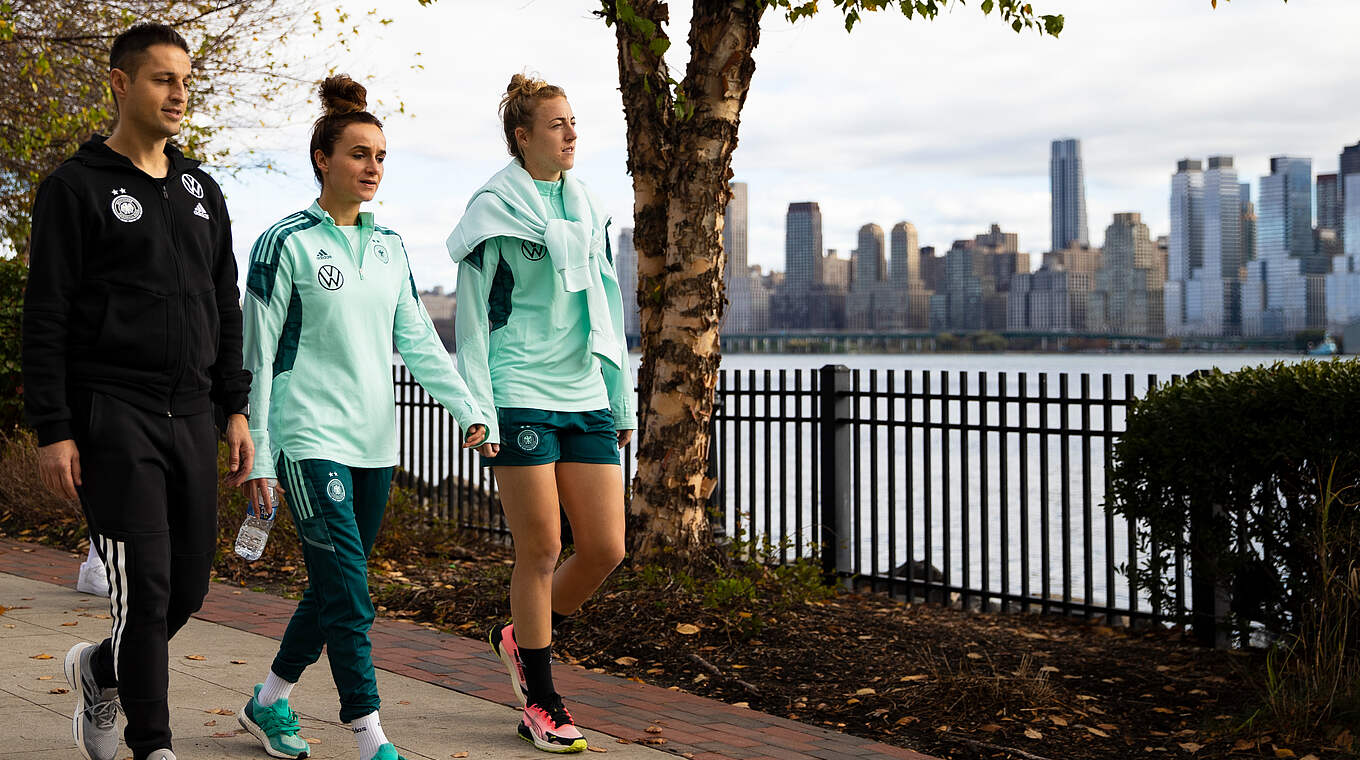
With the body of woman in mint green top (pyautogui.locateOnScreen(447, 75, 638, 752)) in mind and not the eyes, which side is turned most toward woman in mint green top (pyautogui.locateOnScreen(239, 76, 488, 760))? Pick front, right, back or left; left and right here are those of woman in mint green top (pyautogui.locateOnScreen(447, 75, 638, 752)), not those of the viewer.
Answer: right

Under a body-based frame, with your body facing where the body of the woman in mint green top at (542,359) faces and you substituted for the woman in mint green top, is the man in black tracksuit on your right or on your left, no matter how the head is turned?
on your right

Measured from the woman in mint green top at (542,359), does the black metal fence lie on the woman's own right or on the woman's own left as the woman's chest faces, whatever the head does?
on the woman's own left

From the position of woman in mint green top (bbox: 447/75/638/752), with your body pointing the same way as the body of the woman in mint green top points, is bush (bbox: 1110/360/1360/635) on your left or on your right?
on your left

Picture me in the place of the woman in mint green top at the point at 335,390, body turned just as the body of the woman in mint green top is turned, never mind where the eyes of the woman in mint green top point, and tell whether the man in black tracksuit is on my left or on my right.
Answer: on my right
